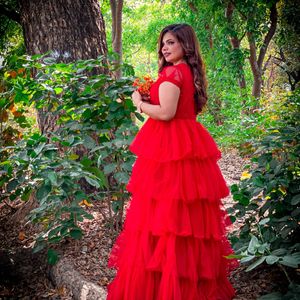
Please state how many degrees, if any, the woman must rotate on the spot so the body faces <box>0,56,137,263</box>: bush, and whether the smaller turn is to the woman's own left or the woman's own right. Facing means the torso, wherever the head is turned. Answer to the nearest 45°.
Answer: approximately 45° to the woman's own right

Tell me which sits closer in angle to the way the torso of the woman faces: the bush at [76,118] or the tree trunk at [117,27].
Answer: the bush

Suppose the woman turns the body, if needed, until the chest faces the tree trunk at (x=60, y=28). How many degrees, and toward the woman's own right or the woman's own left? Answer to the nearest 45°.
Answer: approximately 45° to the woman's own right

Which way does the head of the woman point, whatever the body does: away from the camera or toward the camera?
toward the camera

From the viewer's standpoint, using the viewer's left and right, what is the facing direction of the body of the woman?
facing to the left of the viewer

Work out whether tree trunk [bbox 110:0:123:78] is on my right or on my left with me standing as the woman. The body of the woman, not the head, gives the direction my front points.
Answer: on my right

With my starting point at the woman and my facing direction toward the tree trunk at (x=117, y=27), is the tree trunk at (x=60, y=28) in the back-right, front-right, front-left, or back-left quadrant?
front-left
